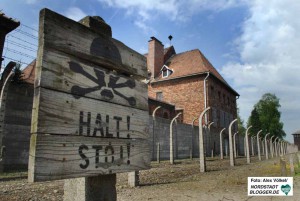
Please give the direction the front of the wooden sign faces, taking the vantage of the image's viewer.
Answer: facing the viewer and to the right of the viewer

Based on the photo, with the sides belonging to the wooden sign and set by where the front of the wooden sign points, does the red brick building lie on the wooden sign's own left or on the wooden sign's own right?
on the wooden sign's own left
